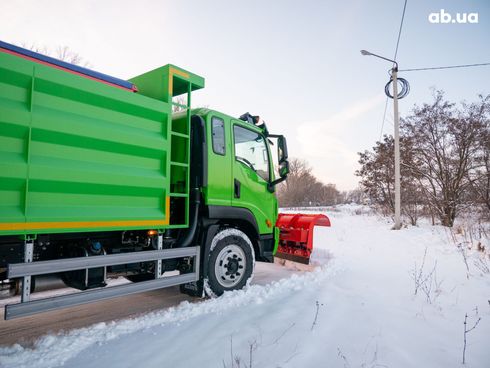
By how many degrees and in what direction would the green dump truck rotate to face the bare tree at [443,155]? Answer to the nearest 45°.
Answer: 0° — it already faces it

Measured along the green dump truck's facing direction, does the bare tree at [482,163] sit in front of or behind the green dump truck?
in front

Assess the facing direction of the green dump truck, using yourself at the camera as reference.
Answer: facing away from the viewer and to the right of the viewer

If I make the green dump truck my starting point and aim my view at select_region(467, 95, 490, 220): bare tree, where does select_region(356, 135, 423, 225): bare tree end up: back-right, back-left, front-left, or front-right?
front-left

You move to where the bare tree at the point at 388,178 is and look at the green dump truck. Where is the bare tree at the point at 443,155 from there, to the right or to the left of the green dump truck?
left

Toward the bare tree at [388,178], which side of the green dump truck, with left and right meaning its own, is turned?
front
